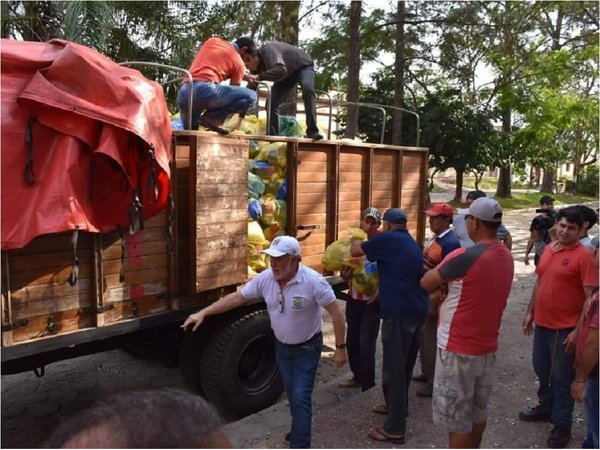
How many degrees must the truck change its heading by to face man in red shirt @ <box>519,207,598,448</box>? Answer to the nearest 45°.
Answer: approximately 135° to its left

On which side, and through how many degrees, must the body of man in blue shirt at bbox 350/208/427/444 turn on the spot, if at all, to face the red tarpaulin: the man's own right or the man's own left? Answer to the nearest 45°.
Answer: approximately 90° to the man's own left

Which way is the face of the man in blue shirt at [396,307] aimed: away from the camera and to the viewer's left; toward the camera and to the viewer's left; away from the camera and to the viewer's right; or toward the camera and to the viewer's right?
away from the camera and to the viewer's left

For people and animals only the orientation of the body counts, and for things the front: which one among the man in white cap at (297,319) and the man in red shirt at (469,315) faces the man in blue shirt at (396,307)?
the man in red shirt

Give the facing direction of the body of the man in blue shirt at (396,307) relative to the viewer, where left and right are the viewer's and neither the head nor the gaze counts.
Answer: facing away from the viewer and to the left of the viewer

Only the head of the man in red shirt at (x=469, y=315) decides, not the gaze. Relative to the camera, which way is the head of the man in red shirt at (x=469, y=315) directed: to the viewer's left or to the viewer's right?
to the viewer's left

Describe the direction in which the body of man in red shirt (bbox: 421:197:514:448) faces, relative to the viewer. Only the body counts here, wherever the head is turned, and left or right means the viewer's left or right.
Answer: facing away from the viewer and to the left of the viewer

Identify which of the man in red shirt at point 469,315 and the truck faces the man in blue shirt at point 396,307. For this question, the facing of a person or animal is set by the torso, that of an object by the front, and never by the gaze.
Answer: the man in red shirt

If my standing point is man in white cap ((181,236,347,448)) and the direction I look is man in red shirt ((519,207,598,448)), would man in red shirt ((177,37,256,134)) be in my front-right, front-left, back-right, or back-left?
back-left
